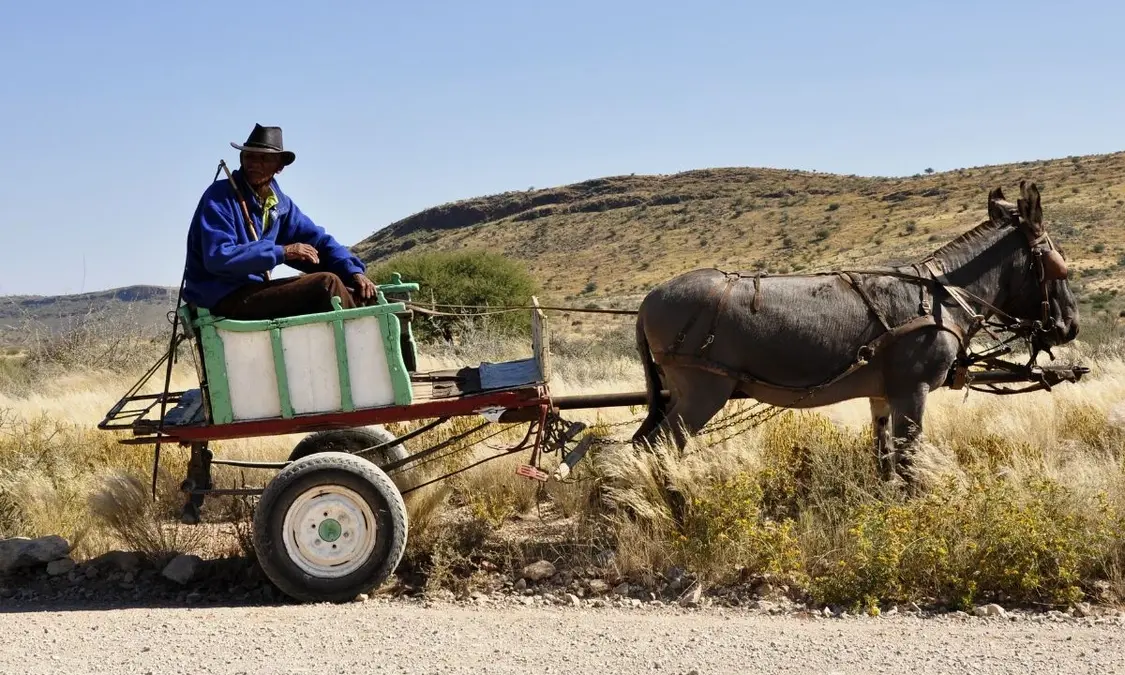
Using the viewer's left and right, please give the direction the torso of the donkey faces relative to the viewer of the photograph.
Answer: facing to the right of the viewer

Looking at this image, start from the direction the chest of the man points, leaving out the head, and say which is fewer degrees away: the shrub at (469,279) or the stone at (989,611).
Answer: the stone

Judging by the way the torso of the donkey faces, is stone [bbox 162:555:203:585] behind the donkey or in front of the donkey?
behind

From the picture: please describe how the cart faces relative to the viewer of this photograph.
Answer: facing to the right of the viewer

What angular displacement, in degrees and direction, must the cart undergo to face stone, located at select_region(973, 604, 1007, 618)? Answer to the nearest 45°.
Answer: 0° — it already faces it

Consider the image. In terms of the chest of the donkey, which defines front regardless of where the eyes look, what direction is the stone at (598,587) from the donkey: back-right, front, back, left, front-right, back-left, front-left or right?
back-right

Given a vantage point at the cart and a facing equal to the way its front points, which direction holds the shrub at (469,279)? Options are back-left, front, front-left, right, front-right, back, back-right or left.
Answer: left

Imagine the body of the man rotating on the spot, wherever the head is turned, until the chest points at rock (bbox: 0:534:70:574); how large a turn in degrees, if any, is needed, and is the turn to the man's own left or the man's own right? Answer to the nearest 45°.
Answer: approximately 180°

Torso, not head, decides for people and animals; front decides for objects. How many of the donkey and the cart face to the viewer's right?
2

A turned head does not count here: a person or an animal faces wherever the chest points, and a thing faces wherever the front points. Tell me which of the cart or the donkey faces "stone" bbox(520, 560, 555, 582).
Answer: the cart

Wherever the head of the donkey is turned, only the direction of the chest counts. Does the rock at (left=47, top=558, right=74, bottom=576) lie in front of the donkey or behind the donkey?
behind

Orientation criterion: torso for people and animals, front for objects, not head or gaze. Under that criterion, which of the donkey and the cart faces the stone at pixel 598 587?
the cart

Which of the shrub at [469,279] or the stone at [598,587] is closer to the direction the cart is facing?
the stone

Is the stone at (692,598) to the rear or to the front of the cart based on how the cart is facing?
to the front
